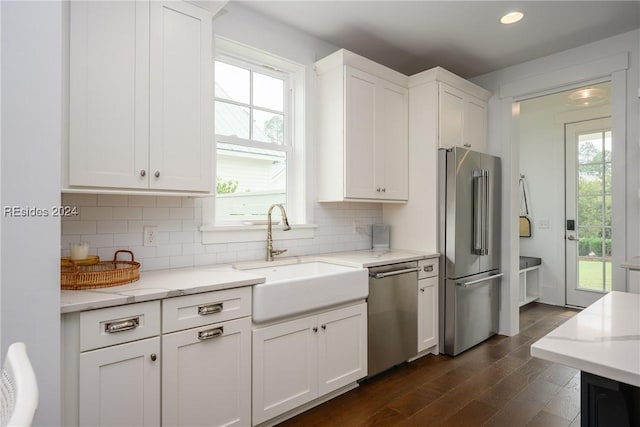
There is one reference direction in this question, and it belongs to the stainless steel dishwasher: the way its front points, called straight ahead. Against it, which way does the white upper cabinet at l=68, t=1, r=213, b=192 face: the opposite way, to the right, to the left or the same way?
the same way

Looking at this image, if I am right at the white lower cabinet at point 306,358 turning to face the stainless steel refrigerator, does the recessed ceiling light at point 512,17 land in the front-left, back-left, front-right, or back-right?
front-right

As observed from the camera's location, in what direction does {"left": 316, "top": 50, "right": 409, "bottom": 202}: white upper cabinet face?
facing the viewer and to the right of the viewer

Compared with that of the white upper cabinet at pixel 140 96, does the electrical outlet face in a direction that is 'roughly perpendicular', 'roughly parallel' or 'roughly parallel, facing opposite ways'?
roughly parallel

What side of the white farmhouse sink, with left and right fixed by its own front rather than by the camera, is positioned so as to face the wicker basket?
right

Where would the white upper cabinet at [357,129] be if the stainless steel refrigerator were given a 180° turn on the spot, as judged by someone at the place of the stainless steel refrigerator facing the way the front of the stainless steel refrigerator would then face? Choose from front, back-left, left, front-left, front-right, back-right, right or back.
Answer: left

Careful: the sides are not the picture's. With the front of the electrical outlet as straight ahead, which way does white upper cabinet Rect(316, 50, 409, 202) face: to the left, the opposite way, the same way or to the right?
the same way

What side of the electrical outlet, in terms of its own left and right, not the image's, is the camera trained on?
front

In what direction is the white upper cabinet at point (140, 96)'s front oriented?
toward the camera

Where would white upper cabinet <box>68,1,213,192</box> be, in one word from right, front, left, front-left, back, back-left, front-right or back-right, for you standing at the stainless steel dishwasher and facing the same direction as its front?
right

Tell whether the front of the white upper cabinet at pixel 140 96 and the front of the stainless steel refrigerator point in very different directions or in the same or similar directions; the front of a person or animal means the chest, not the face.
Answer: same or similar directions

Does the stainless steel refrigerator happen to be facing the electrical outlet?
no

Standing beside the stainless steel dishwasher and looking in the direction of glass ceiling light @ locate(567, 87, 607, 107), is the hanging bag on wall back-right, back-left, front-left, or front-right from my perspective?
front-left

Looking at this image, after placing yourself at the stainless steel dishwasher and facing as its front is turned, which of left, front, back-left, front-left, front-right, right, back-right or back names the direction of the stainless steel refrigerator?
left

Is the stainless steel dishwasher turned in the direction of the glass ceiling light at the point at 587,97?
no

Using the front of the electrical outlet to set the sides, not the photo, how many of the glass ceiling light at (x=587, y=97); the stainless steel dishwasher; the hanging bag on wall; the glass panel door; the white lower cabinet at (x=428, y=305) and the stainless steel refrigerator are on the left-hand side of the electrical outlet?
6

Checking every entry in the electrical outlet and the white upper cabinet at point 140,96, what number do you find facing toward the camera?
2

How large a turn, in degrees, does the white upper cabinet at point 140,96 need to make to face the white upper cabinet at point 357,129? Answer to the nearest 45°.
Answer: approximately 90° to its left
